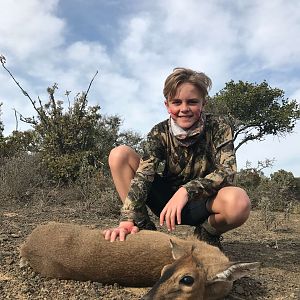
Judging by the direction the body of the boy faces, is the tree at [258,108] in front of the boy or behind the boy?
behind

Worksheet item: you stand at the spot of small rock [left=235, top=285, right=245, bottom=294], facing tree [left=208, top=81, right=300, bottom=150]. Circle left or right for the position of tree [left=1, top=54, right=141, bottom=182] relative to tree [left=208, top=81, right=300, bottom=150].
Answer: left

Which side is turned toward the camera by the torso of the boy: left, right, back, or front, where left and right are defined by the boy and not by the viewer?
front

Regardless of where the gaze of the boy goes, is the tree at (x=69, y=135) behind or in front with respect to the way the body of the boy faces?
behind
